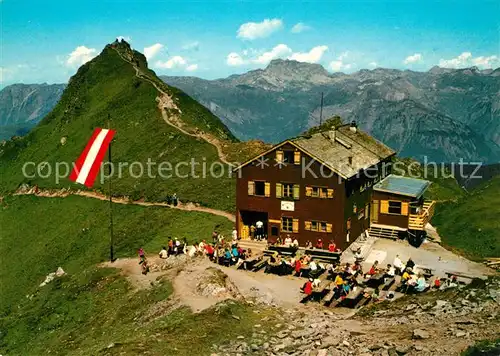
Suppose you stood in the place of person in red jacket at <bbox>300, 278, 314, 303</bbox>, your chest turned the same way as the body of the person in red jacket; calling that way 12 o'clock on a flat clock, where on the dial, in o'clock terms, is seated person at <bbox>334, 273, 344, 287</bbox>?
The seated person is roughly at 11 o'clock from the person in red jacket.

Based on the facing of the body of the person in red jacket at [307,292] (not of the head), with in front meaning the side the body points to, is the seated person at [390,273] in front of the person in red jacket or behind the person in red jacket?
in front

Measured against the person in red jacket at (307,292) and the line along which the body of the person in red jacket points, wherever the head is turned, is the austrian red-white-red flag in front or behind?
behind

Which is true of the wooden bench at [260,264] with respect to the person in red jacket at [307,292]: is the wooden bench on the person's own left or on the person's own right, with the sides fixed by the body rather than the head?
on the person's own left

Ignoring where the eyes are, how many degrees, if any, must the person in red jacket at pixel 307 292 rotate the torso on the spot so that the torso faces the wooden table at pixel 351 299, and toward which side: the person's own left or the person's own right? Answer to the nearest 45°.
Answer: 0° — they already face it

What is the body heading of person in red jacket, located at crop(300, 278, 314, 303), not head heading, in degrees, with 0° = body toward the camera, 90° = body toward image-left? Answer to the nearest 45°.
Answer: approximately 270°
